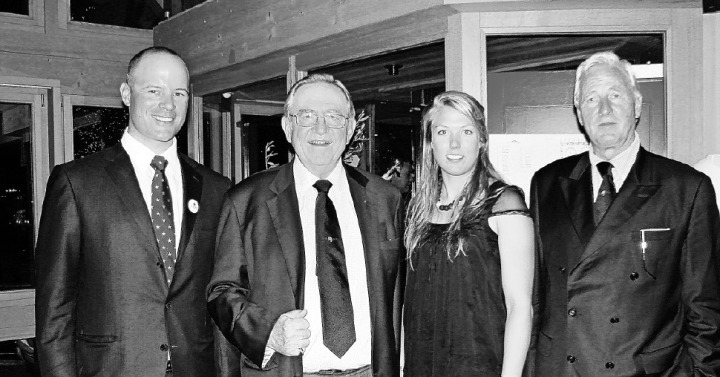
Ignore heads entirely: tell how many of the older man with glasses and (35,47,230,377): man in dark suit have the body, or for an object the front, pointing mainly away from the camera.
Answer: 0

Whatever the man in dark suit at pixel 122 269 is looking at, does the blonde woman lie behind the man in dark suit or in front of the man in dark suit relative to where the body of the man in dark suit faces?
in front

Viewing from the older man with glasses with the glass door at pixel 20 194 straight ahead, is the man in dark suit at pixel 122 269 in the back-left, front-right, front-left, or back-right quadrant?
front-left

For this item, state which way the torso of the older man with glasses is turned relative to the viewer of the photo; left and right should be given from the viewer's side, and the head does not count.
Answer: facing the viewer

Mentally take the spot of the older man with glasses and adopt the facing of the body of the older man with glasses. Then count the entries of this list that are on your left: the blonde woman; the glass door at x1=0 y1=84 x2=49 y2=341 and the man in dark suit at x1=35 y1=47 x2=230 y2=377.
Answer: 1

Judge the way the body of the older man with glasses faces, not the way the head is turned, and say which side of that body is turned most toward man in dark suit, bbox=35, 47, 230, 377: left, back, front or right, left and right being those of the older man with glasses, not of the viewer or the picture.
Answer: right

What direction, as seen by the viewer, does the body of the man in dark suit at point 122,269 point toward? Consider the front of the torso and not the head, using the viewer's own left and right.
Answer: facing the viewer and to the right of the viewer

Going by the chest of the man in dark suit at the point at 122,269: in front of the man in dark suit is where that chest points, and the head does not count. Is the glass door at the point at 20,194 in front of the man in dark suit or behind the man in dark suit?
behind

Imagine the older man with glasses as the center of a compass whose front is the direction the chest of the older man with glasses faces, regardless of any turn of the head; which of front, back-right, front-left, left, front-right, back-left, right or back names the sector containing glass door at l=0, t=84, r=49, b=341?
back-right

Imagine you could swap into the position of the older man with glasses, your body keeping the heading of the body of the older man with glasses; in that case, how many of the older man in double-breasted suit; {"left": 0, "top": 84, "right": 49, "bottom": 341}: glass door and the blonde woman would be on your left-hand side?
2

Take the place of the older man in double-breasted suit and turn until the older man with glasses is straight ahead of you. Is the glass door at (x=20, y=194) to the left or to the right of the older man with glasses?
right

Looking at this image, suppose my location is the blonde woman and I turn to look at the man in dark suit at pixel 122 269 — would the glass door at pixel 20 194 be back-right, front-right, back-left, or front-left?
front-right

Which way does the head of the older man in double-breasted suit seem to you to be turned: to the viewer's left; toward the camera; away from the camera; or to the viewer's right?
toward the camera

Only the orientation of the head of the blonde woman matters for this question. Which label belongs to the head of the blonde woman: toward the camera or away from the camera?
toward the camera
